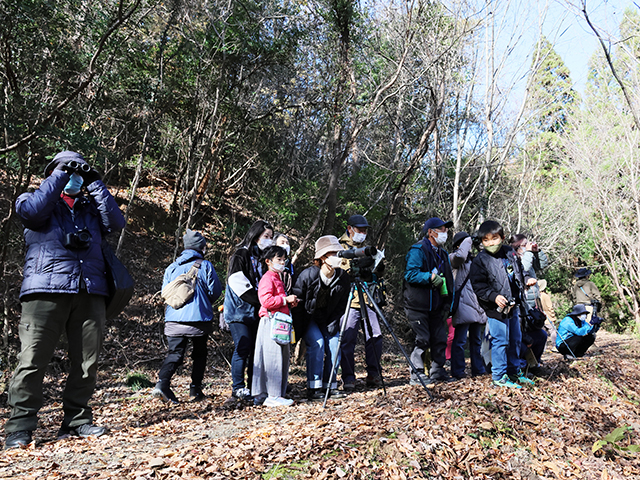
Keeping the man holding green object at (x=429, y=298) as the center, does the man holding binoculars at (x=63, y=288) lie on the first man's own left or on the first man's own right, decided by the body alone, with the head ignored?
on the first man's own right

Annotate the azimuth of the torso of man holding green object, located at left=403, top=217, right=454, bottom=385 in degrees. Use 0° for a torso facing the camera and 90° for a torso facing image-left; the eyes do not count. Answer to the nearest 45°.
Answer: approximately 315°

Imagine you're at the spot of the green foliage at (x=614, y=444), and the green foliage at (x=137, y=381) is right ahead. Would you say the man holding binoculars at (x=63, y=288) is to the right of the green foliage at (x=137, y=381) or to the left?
left

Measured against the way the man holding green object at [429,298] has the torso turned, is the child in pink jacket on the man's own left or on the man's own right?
on the man's own right
